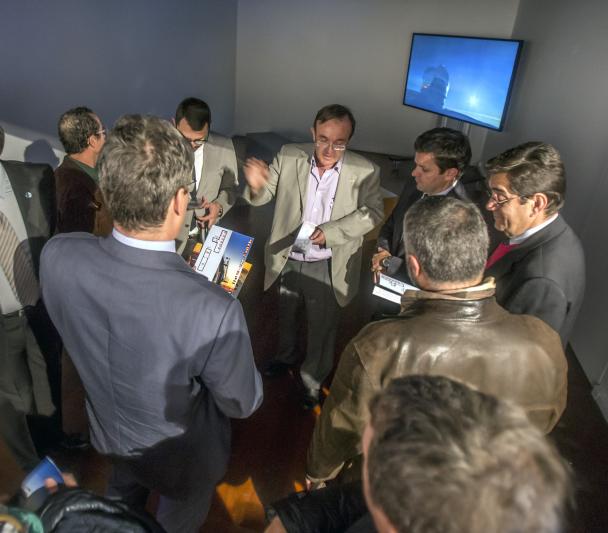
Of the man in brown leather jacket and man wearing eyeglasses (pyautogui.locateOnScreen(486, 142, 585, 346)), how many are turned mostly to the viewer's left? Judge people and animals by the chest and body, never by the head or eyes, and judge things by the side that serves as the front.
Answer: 1

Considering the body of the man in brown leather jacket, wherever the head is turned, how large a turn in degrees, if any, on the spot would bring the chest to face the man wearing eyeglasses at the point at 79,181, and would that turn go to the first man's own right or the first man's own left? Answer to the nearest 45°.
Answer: approximately 90° to the first man's own left

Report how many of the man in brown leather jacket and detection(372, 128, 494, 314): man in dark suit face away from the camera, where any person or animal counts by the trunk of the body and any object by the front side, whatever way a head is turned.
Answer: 1

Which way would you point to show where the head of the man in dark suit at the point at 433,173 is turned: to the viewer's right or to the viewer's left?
to the viewer's left

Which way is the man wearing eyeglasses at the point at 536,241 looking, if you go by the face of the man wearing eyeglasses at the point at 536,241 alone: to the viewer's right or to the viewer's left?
to the viewer's left

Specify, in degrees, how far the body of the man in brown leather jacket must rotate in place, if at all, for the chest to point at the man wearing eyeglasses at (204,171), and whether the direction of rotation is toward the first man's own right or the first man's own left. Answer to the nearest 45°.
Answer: approximately 45° to the first man's own left

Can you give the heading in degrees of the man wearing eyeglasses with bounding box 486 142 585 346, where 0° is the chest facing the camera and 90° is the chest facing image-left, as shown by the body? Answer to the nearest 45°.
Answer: approximately 90°

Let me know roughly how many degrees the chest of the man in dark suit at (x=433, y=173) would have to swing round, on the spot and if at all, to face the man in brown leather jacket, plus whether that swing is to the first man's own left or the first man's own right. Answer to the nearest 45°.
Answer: approximately 45° to the first man's own left

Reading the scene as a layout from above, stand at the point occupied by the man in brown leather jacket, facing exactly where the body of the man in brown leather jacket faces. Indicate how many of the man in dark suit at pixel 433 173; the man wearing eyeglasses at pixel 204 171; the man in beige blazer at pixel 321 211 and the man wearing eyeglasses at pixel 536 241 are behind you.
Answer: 0

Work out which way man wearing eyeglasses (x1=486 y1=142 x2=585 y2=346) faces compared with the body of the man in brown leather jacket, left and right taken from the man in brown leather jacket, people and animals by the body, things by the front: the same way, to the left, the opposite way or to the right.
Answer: to the left

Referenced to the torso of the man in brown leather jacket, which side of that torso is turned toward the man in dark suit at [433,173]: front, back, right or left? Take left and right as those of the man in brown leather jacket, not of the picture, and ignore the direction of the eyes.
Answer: front

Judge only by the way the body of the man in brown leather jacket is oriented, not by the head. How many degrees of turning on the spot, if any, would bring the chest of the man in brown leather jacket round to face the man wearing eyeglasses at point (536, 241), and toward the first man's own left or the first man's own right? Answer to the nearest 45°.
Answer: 0° — they already face them

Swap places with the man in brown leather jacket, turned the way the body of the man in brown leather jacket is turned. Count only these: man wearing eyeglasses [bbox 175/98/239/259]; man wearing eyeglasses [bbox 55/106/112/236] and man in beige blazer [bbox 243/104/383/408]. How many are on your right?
0

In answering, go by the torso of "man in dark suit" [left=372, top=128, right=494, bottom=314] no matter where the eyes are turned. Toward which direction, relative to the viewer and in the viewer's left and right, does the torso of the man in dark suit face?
facing the viewer and to the left of the viewer

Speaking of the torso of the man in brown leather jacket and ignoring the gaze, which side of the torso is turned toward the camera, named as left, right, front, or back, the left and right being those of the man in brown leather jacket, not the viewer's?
back
